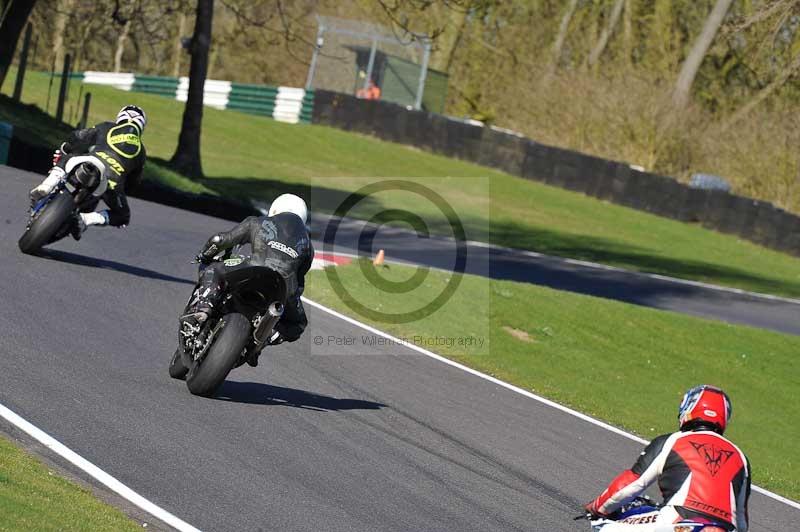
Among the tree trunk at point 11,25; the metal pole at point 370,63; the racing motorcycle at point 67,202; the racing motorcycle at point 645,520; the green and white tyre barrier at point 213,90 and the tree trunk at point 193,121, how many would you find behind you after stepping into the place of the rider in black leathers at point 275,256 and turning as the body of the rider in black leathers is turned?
1

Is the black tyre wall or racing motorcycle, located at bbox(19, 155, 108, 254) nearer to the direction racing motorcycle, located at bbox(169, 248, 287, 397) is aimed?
the racing motorcycle

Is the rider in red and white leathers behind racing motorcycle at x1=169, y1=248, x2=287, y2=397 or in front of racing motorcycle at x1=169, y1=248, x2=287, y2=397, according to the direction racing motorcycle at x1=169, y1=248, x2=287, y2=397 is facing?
behind

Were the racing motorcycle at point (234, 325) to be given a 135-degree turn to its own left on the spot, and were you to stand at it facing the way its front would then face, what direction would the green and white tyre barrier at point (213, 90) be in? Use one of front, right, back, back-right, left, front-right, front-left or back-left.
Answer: back

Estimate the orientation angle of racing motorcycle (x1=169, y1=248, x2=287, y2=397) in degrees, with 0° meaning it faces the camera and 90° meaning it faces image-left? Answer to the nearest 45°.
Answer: approximately 135°

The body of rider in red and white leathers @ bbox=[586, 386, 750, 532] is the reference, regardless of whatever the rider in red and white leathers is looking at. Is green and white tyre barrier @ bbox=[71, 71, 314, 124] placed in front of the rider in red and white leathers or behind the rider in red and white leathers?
in front

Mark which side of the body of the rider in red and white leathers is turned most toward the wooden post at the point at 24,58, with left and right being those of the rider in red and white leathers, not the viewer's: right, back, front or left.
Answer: front

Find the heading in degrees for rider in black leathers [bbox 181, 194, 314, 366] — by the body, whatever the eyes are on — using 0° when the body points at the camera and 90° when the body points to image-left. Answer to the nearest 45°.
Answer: approximately 135°

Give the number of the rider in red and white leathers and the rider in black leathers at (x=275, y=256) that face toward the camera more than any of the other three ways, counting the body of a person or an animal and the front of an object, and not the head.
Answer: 0

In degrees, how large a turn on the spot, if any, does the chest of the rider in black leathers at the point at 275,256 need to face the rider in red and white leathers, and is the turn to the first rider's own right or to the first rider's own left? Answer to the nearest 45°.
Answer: approximately 180°

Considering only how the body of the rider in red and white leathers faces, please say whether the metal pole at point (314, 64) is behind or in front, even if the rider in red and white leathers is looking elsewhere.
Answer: in front

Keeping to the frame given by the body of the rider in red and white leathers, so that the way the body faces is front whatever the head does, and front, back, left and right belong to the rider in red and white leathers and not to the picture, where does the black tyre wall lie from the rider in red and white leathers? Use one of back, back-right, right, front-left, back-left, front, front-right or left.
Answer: front-right

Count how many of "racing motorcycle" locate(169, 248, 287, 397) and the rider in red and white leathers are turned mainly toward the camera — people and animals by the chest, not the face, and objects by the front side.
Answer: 0

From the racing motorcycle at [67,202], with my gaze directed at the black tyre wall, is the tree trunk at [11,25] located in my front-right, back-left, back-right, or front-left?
front-left

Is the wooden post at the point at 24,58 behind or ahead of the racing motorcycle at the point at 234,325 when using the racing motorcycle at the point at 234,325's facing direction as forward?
ahead
